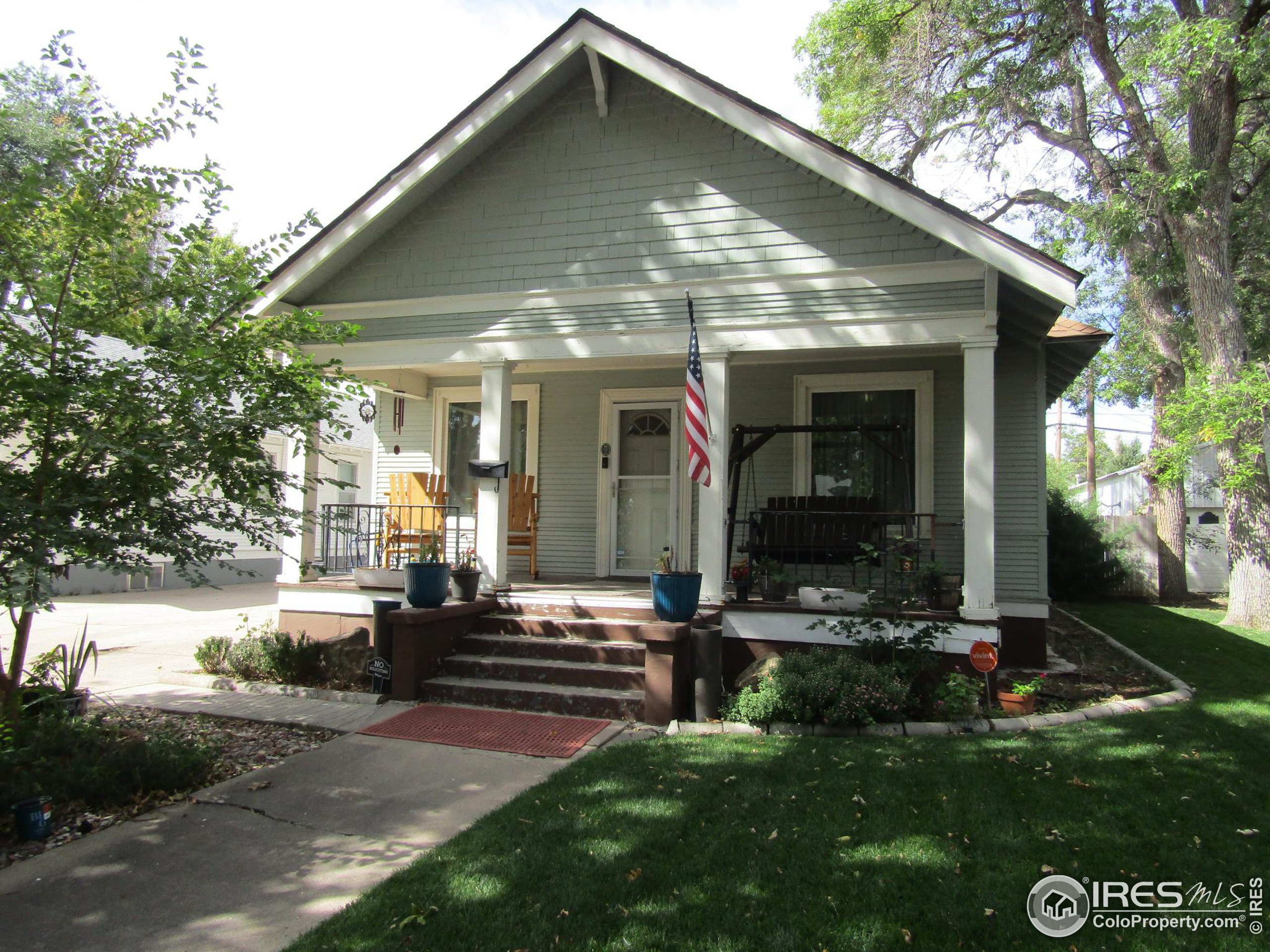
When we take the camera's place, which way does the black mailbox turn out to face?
facing the viewer

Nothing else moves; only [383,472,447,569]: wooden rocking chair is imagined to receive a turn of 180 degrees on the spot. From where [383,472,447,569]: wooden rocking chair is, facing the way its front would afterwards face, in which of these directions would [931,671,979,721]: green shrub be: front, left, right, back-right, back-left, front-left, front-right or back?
back-right

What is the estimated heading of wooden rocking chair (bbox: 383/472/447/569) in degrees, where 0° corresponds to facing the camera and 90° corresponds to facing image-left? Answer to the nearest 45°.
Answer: approximately 0°

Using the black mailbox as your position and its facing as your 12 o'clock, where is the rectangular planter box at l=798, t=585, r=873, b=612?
The rectangular planter box is roughly at 10 o'clock from the black mailbox.

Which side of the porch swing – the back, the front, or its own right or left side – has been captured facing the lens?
front

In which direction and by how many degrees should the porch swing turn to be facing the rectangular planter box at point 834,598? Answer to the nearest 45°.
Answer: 0° — it already faces it

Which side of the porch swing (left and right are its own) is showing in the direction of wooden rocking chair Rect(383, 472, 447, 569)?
right

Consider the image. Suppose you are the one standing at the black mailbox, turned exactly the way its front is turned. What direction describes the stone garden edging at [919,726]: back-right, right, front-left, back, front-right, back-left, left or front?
front-left

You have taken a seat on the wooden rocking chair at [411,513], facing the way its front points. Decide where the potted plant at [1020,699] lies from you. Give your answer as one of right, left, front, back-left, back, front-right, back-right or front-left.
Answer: front-left

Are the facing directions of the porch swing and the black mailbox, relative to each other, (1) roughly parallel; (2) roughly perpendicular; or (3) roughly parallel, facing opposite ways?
roughly parallel

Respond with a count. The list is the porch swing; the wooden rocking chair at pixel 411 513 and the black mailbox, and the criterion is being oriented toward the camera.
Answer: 3

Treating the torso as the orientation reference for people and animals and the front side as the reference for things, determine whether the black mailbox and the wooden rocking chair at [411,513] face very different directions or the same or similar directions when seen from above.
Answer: same or similar directions

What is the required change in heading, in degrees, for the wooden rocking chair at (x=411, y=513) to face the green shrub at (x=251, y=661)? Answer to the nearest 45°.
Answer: approximately 45° to its right

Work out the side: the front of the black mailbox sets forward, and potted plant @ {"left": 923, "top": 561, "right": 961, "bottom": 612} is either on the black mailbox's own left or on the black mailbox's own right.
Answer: on the black mailbox's own left

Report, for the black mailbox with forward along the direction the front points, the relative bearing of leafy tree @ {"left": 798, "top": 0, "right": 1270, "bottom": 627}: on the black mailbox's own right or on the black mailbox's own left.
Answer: on the black mailbox's own left

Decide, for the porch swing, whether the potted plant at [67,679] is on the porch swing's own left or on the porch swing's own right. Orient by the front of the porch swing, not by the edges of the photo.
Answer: on the porch swing's own right

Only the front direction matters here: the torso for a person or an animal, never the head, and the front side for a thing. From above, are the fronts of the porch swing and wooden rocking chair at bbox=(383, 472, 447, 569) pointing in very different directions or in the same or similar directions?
same or similar directions
